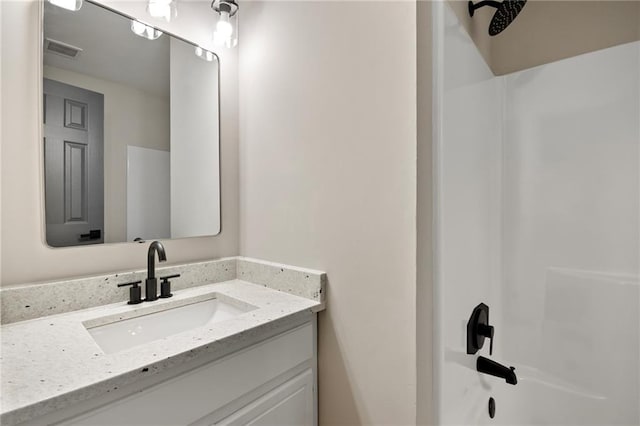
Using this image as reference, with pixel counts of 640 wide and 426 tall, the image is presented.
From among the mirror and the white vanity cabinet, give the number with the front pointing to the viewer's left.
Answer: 0

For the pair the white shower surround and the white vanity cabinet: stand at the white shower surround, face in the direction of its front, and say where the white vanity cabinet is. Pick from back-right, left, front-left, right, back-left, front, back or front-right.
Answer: front

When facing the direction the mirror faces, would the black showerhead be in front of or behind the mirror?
in front

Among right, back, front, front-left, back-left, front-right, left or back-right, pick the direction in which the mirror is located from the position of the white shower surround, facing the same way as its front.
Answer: front

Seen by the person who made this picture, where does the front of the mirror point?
facing the viewer and to the right of the viewer

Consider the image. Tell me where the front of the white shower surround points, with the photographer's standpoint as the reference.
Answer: facing the viewer and to the left of the viewer
